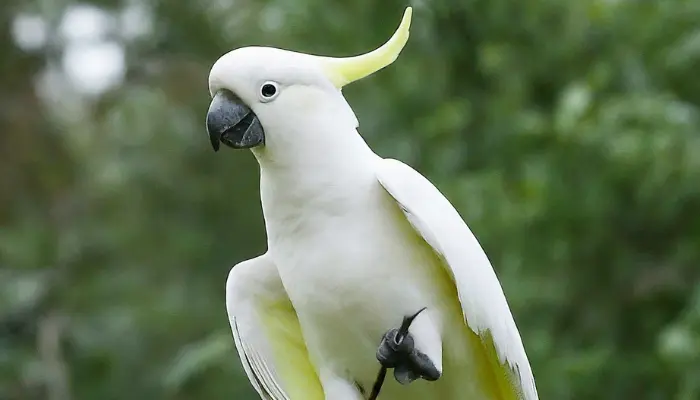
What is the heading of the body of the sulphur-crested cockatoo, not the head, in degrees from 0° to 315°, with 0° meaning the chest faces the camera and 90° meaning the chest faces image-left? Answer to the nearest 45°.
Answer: approximately 45°
